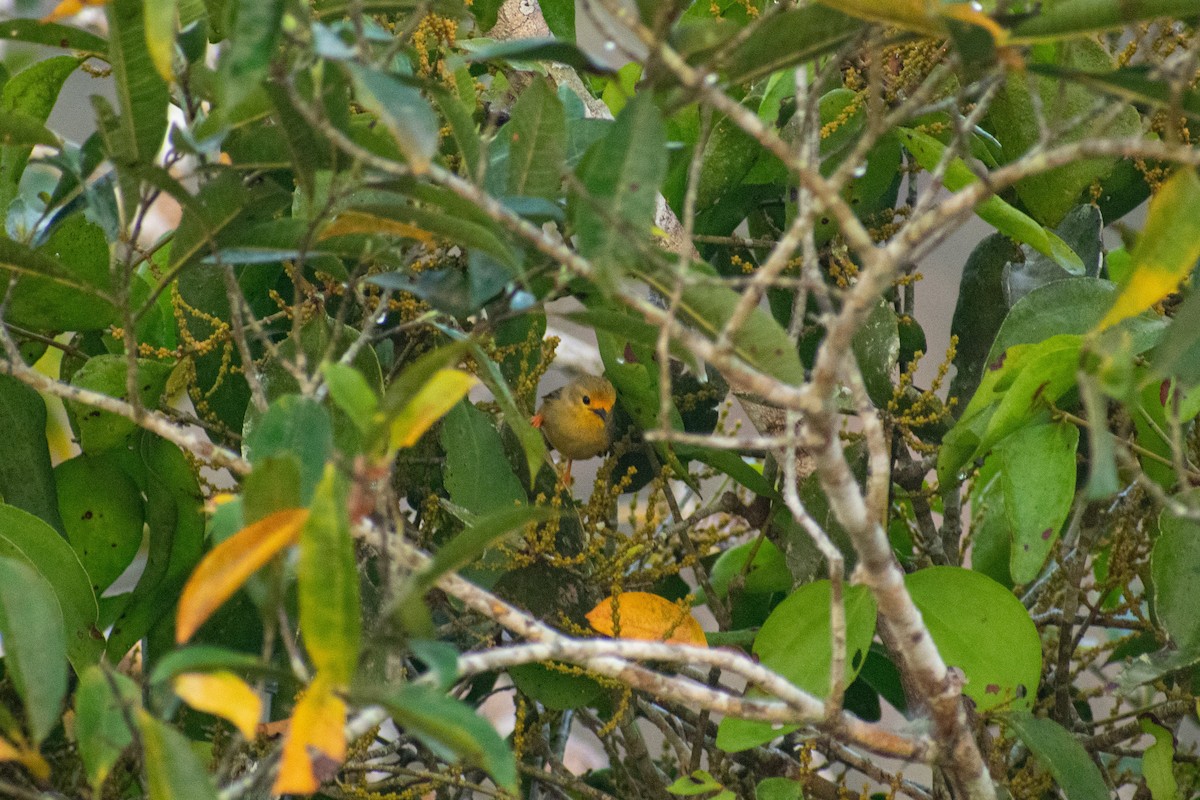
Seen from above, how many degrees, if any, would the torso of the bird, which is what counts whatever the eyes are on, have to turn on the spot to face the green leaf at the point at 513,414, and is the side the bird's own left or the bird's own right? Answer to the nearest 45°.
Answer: approximately 45° to the bird's own right

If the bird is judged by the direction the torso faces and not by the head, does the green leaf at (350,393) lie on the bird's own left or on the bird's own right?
on the bird's own right

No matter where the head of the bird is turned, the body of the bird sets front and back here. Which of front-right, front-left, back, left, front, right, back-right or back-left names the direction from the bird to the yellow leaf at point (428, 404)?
front-right

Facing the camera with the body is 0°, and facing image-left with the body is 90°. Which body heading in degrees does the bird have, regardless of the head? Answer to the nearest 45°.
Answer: approximately 315°

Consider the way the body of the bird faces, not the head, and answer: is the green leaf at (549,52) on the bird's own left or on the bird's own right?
on the bird's own right

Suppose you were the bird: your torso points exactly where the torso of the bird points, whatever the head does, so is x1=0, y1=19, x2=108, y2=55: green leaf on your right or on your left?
on your right

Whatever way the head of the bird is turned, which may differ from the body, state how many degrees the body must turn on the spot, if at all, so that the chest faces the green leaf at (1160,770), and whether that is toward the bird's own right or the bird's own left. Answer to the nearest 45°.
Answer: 0° — it already faces it

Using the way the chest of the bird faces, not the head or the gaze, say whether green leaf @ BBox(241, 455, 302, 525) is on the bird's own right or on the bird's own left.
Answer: on the bird's own right
